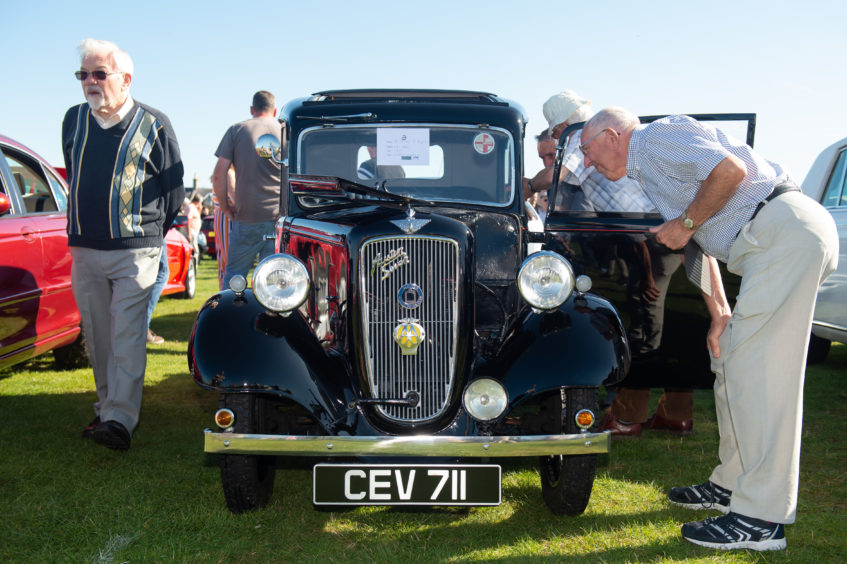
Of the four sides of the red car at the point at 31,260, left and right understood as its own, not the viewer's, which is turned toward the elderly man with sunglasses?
left

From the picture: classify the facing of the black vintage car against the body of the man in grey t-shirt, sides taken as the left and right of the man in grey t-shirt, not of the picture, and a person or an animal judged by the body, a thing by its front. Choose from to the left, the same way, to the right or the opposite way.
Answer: the opposite way

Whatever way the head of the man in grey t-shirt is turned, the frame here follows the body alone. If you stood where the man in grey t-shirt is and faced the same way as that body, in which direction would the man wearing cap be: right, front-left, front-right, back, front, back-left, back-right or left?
back-right

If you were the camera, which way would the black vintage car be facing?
facing the viewer

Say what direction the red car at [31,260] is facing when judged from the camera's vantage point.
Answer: facing the viewer and to the left of the viewer

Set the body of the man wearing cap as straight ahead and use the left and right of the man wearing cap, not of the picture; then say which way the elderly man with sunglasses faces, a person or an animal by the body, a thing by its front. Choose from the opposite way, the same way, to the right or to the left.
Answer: to the left

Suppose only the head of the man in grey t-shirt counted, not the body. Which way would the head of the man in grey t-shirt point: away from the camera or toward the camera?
away from the camera

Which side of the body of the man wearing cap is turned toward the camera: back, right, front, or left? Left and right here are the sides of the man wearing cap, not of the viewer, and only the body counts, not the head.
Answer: left

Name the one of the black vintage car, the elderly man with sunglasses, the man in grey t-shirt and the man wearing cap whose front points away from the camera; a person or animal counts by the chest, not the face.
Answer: the man in grey t-shirt

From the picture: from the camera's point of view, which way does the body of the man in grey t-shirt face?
away from the camera

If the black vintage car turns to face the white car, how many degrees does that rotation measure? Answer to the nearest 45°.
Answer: approximately 135° to its left

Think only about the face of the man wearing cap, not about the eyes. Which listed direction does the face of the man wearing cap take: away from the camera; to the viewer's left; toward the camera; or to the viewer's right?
to the viewer's left

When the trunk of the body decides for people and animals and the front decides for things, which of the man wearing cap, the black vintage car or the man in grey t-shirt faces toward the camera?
the black vintage car
